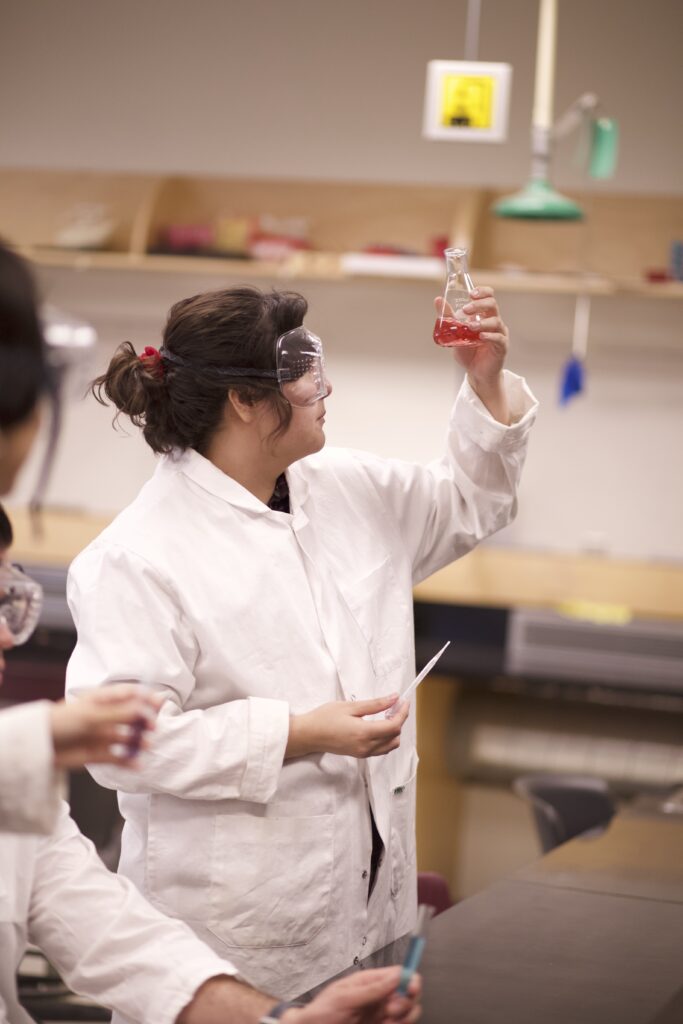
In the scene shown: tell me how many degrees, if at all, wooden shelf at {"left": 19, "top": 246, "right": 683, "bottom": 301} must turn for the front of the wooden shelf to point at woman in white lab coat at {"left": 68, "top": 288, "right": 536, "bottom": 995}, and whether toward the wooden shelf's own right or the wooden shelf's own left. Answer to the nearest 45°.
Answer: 0° — it already faces them

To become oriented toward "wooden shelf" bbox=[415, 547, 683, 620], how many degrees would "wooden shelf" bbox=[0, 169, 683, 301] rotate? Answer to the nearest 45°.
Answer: approximately 45° to its left

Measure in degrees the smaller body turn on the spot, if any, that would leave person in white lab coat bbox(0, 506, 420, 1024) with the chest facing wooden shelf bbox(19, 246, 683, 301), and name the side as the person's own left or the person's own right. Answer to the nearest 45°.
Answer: approximately 90° to the person's own left

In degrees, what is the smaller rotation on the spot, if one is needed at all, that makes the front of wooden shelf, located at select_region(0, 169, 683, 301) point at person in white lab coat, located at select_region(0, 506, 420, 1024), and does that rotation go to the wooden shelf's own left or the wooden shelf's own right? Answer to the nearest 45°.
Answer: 0° — it already faces them

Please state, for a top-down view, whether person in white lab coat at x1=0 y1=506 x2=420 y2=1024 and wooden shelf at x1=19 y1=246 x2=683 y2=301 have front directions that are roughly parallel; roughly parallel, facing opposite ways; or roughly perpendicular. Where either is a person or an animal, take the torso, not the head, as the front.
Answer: roughly perpendicular

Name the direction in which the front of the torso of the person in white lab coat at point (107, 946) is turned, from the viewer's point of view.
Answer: to the viewer's right

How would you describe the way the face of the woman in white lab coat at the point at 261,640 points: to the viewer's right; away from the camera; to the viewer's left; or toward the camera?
to the viewer's right

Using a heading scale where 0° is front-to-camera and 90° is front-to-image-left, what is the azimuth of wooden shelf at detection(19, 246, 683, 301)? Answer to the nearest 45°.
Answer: approximately 0°

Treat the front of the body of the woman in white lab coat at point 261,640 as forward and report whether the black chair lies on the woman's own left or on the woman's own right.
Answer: on the woman's own left
